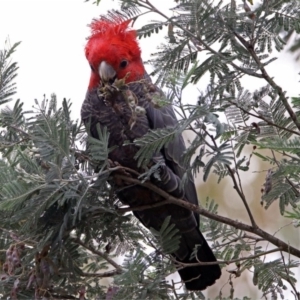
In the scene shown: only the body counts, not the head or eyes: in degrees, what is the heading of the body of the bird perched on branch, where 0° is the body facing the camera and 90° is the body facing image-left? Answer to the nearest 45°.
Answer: approximately 45°
